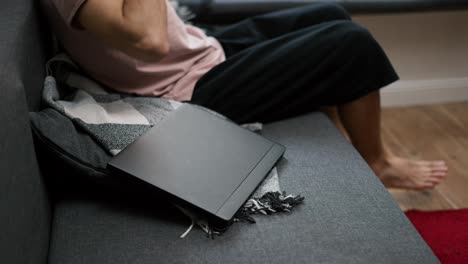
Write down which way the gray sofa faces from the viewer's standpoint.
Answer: facing to the right of the viewer
